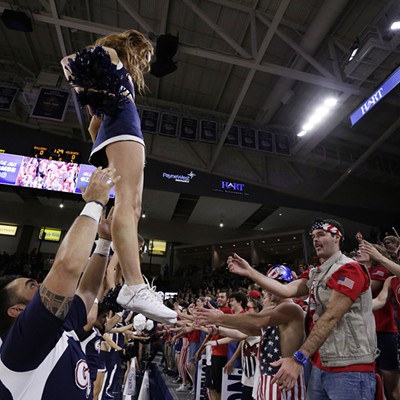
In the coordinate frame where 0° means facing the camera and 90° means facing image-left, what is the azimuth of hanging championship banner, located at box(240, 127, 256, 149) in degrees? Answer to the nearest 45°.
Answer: approximately 0°

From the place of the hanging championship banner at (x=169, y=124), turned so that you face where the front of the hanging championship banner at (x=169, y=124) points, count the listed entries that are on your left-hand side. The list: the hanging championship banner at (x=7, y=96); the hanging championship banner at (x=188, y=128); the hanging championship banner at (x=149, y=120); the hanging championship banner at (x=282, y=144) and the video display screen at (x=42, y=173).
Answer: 2

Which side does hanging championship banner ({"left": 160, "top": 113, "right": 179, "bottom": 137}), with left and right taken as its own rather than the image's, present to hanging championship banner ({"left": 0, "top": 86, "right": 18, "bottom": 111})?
right

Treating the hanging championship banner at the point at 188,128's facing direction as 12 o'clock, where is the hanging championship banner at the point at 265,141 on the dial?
the hanging championship banner at the point at 265,141 is roughly at 9 o'clock from the hanging championship banner at the point at 188,128.

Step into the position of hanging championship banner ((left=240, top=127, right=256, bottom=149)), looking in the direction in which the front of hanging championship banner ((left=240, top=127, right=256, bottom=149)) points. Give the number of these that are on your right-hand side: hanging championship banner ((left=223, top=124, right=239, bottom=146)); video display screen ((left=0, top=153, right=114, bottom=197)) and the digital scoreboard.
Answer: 3

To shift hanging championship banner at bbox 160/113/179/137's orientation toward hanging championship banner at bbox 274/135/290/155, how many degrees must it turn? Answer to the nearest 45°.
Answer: approximately 90° to its left

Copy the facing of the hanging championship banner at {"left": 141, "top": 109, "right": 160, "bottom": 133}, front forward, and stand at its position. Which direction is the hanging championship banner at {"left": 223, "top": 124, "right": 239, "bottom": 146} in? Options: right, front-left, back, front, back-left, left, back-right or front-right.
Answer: left

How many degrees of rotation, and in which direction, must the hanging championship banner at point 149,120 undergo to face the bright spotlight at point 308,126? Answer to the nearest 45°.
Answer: approximately 90° to its left

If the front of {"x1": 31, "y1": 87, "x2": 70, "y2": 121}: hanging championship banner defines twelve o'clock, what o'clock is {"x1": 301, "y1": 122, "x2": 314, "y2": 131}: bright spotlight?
The bright spotlight is roughly at 10 o'clock from the hanging championship banner.
